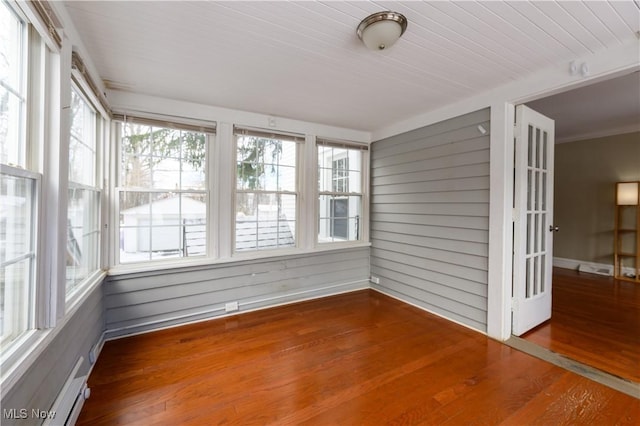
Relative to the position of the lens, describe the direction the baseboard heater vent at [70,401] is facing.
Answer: facing to the right of the viewer

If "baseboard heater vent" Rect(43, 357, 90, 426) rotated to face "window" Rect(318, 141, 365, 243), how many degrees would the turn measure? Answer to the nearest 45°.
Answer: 0° — it already faces it

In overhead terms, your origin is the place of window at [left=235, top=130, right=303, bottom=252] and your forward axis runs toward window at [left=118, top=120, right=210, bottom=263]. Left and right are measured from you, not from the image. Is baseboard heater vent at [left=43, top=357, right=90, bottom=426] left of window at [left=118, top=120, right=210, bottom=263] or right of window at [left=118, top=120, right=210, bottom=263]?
left

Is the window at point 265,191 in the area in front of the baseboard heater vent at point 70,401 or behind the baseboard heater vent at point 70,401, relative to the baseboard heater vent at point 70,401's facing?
in front
